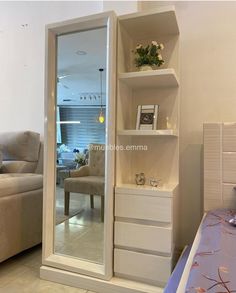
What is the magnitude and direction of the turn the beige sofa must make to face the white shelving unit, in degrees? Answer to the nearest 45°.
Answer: approximately 90° to its left

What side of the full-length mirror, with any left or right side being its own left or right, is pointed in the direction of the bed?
left

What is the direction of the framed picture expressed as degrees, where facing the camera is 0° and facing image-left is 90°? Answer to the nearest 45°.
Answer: approximately 0°
